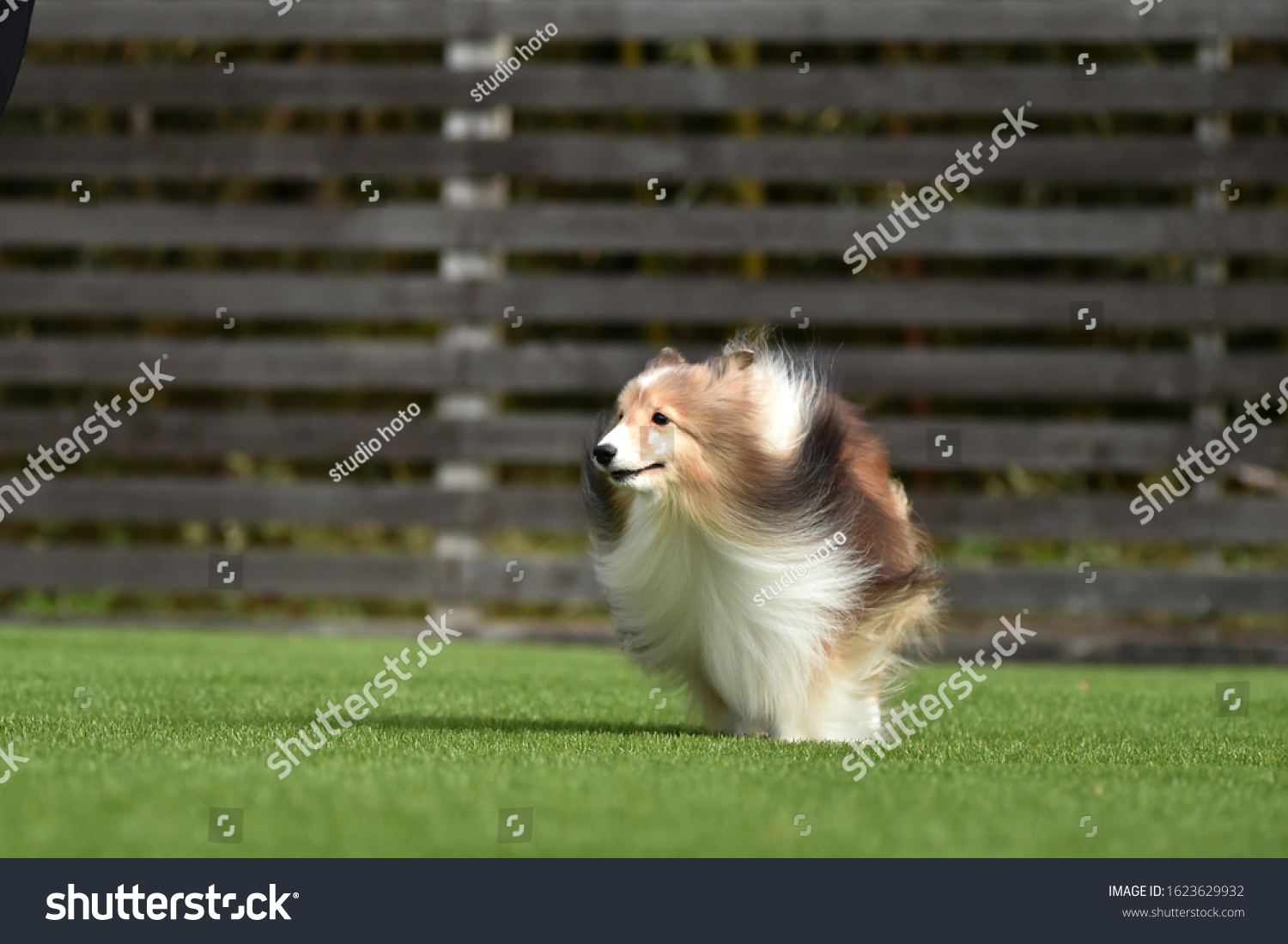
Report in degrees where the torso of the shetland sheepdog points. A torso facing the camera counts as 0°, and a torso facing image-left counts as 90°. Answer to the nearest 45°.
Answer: approximately 45°
